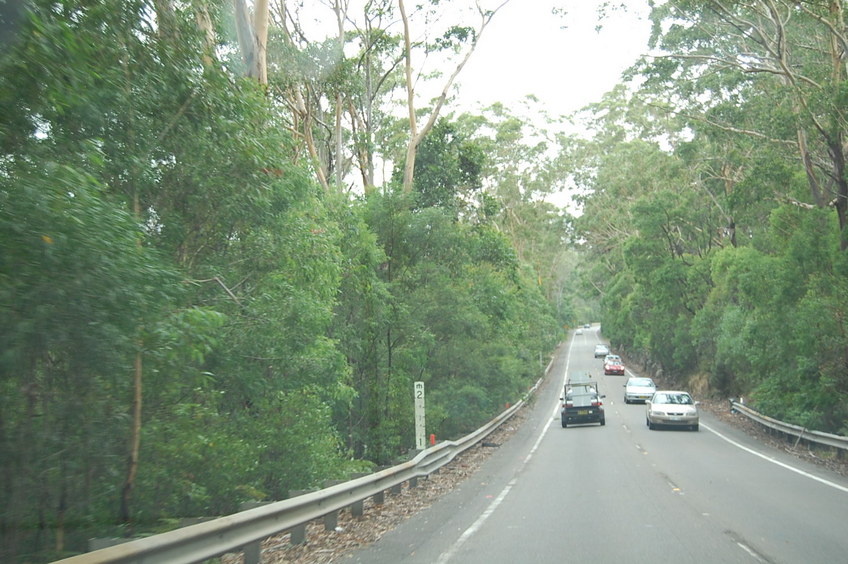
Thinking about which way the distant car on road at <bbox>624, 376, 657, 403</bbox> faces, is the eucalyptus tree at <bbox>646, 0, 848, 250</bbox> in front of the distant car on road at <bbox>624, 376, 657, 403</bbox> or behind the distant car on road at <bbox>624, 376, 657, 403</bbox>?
in front

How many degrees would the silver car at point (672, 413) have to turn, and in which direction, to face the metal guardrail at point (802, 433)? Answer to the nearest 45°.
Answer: approximately 45° to its left

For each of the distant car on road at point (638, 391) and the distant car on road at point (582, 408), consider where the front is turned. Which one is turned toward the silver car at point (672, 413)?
the distant car on road at point (638, 391)

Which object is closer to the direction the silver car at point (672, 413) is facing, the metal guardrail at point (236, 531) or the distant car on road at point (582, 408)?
the metal guardrail

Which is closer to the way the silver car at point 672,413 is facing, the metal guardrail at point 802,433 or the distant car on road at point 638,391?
the metal guardrail

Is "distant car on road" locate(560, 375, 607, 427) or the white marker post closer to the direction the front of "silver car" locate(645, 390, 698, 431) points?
the white marker post

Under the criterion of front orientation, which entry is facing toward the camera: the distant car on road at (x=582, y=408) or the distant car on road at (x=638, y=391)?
the distant car on road at (x=638, y=391)

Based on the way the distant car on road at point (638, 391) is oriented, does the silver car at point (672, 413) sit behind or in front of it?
in front

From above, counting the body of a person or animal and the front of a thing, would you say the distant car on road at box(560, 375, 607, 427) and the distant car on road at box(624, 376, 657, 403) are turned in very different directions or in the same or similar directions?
very different directions

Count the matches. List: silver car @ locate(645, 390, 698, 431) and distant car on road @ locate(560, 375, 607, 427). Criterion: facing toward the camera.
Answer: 1

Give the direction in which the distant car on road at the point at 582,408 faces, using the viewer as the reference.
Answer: facing away from the viewer

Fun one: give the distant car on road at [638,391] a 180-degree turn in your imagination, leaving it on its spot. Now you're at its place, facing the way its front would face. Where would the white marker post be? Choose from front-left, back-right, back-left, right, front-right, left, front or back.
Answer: back

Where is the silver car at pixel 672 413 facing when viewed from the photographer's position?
facing the viewer

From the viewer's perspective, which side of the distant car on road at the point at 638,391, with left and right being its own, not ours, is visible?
front
